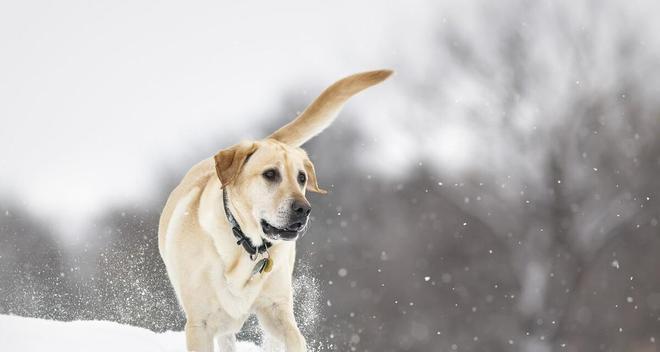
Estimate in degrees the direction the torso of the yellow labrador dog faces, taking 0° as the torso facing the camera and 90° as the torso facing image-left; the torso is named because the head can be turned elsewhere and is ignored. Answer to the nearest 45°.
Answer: approximately 0°
